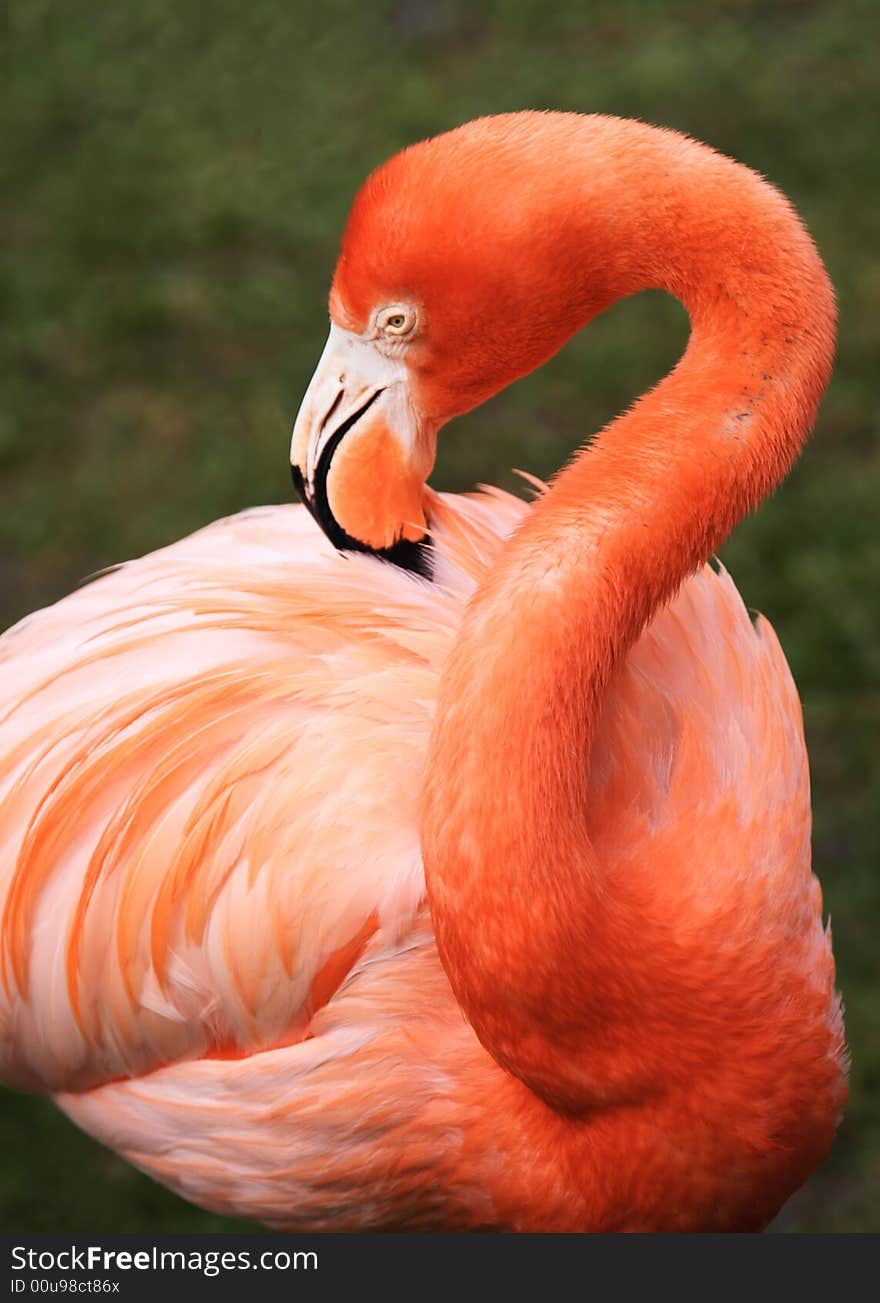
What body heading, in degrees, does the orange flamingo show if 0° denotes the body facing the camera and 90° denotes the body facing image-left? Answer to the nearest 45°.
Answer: approximately 315°
